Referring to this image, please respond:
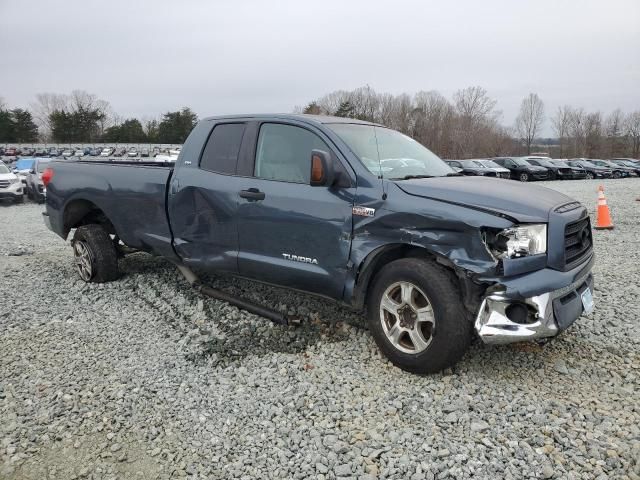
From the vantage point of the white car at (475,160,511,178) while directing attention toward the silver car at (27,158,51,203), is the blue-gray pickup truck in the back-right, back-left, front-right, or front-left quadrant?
front-left

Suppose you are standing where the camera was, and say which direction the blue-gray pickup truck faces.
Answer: facing the viewer and to the right of the viewer

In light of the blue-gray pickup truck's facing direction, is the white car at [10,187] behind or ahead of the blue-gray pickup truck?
behind

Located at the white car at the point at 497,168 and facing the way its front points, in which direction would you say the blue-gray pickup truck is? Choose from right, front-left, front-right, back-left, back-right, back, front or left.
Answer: front-right

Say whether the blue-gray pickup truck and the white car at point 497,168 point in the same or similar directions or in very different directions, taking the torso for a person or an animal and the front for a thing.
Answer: same or similar directions

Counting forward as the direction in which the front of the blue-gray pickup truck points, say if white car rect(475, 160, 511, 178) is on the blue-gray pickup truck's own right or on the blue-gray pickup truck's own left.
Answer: on the blue-gray pickup truck's own left

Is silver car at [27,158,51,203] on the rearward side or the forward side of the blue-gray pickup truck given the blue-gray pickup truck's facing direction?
on the rearward side

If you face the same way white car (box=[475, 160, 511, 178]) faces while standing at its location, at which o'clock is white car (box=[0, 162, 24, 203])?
white car (box=[0, 162, 24, 203]) is roughly at 3 o'clock from white car (box=[475, 160, 511, 178]).

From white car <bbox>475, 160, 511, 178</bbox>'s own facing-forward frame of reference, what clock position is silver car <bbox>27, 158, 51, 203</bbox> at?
The silver car is roughly at 3 o'clock from the white car.
